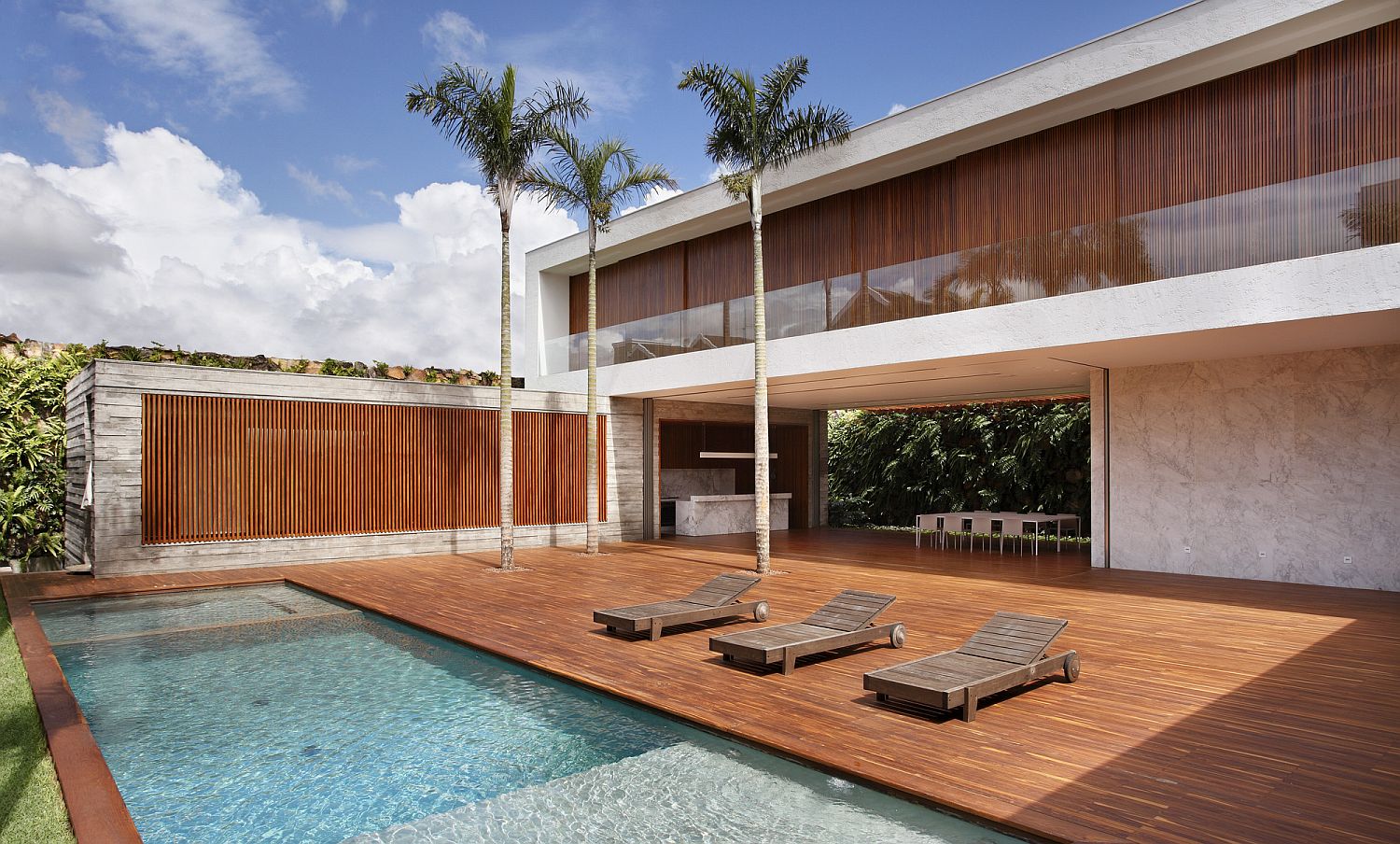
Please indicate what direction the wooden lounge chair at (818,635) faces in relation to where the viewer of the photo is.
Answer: facing the viewer and to the left of the viewer

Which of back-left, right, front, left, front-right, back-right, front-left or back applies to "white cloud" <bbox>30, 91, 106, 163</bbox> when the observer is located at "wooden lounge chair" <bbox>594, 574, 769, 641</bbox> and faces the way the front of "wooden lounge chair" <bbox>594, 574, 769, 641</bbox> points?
right

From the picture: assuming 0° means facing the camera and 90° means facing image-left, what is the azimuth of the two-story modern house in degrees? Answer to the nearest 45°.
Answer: approximately 45°

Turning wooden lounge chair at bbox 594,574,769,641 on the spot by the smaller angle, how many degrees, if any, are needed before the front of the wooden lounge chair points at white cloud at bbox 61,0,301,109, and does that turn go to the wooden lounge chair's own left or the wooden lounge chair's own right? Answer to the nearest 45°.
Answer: approximately 90° to the wooden lounge chair's own right

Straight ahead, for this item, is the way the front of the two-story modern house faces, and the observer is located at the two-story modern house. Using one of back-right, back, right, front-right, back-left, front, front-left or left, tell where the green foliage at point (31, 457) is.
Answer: front-right

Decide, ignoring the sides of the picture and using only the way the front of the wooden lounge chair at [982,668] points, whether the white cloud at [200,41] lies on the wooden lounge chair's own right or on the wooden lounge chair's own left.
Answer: on the wooden lounge chair's own right

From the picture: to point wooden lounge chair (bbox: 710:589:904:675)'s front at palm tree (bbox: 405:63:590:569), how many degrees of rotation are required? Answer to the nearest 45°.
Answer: approximately 90° to its right

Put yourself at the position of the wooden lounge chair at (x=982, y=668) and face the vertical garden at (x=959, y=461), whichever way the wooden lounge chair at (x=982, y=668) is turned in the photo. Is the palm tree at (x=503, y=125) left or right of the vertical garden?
left
